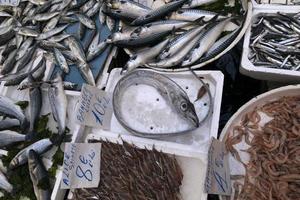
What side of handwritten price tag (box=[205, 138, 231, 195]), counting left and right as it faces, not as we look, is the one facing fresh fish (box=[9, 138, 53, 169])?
right

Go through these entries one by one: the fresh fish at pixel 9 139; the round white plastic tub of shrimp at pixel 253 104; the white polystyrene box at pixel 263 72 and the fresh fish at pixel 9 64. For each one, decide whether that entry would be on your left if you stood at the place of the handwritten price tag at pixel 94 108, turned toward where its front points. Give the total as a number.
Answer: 2

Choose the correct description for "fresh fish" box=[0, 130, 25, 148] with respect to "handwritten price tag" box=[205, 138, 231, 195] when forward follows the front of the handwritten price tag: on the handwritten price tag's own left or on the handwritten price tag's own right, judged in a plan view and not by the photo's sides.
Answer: on the handwritten price tag's own right

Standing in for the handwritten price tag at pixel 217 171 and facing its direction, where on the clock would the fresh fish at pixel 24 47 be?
The fresh fish is roughly at 4 o'clock from the handwritten price tag.

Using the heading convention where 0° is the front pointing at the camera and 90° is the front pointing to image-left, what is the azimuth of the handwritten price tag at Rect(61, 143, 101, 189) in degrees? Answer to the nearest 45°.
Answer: approximately 0°

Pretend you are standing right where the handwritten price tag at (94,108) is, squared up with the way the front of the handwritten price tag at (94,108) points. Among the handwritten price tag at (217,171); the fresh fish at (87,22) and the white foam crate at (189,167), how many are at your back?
1

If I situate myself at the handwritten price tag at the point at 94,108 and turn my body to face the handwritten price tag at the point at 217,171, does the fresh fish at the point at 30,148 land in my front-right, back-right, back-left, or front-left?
back-right

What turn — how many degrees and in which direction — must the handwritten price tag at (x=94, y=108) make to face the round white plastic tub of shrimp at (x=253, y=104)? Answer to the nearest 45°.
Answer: approximately 90° to its left

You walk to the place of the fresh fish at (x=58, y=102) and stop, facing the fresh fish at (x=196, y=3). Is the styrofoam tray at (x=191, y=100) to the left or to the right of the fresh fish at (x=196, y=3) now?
right

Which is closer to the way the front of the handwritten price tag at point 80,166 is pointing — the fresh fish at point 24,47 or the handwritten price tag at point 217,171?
the handwritten price tag

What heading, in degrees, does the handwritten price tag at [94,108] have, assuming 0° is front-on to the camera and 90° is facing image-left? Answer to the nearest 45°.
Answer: approximately 0°

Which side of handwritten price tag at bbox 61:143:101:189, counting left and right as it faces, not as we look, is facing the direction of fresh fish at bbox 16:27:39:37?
back

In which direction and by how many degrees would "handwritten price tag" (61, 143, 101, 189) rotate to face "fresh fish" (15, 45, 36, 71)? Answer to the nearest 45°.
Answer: approximately 135° to its right
